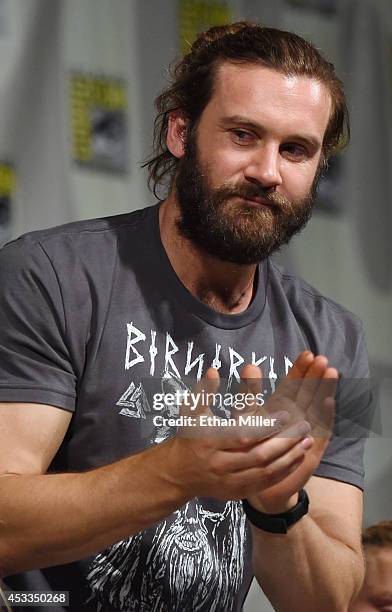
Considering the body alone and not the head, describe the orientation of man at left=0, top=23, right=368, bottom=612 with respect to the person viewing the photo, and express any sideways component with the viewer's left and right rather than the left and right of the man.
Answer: facing the viewer and to the right of the viewer

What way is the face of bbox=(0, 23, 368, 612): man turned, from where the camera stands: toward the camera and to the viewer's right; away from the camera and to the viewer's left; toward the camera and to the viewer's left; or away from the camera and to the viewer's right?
toward the camera and to the viewer's right
